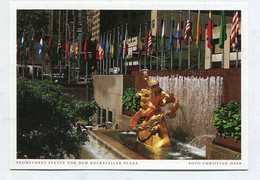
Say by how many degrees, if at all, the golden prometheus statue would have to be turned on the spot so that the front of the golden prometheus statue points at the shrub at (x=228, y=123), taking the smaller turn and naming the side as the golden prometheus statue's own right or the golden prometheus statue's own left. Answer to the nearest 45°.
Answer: approximately 90° to the golden prometheus statue's own left

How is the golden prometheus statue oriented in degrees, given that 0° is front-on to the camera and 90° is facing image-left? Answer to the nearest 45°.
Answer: approximately 45°

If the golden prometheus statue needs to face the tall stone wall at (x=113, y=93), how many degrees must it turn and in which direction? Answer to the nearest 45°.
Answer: approximately 90° to its right
